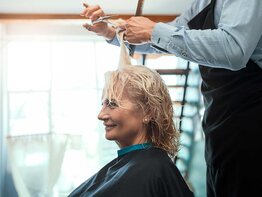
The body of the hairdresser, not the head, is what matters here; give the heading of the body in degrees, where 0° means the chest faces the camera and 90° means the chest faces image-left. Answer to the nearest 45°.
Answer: approximately 90°

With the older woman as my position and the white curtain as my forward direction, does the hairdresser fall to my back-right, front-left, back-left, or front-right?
back-right

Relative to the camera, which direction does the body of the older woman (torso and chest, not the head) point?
to the viewer's left

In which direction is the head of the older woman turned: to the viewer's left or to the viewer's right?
to the viewer's left

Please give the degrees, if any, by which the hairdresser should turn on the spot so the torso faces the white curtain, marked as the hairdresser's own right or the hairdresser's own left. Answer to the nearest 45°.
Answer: approximately 45° to the hairdresser's own right

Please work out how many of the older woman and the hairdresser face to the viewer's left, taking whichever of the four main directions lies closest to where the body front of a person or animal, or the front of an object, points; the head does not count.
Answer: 2
